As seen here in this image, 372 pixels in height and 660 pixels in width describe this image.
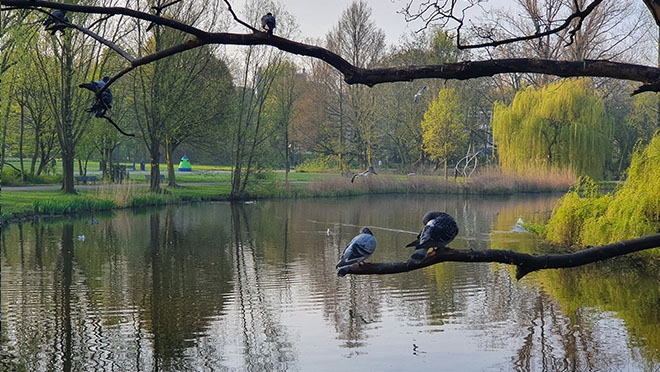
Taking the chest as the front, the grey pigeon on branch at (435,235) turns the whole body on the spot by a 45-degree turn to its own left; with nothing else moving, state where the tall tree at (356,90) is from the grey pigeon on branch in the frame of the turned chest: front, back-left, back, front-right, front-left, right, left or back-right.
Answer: front-left

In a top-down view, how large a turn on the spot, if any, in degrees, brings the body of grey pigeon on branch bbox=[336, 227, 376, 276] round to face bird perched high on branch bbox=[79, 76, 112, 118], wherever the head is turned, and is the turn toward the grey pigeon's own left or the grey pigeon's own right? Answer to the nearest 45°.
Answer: approximately 180°

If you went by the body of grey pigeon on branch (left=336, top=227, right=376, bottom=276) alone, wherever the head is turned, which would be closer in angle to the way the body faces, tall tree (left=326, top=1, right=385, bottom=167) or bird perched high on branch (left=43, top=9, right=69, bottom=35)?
the tall tree

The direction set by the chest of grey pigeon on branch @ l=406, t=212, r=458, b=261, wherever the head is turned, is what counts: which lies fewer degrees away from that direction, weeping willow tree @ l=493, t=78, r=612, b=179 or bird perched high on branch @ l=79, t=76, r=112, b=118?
the weeping willow tree

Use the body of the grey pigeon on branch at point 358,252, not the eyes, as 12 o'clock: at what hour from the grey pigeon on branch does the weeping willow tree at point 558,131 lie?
The weeping willow tree is roughly at 11 o'clock from the grey pigeon on branch.

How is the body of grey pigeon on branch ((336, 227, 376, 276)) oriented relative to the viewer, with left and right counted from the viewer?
facing away from the viewer and to the right of the viewer

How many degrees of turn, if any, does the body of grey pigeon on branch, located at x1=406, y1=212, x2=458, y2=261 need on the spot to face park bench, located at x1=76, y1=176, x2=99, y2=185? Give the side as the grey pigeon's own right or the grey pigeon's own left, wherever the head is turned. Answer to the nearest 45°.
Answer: approximately 135° to the grey pigeon's own left

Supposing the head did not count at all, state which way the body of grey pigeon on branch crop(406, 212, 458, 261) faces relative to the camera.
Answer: to the viewer's right

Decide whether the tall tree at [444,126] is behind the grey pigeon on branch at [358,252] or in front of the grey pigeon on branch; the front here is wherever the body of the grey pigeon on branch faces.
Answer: in front

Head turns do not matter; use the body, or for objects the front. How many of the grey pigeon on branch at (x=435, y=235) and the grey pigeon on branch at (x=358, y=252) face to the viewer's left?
0

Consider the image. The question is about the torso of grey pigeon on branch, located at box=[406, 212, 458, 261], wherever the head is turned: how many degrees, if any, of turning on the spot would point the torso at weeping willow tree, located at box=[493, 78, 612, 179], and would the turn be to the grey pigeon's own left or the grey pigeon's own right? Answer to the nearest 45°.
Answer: approximately 90° to the grey pigeon's own left

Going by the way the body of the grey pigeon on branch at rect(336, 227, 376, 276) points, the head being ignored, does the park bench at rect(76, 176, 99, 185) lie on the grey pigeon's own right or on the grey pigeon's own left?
on the grey pigeon's own left

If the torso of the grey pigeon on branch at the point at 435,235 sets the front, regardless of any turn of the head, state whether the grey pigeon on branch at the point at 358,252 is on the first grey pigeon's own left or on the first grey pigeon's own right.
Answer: on the first grey pigeon's own left

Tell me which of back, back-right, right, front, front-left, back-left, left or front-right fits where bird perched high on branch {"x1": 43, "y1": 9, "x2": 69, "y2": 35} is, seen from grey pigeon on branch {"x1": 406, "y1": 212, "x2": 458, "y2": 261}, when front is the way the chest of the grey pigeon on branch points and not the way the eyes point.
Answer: back
